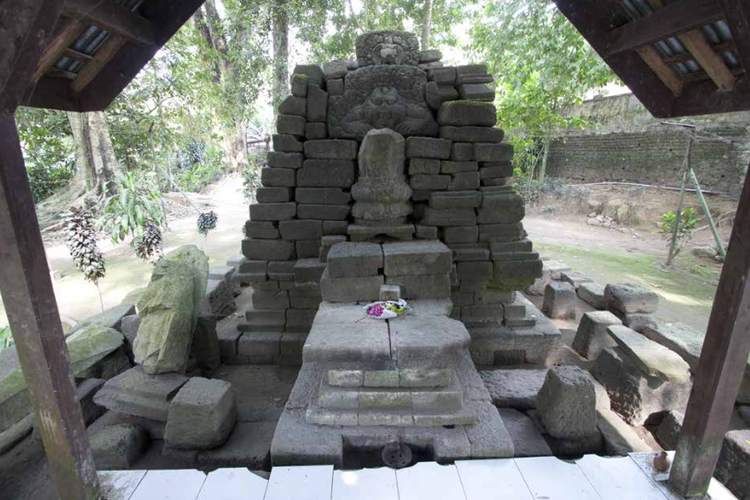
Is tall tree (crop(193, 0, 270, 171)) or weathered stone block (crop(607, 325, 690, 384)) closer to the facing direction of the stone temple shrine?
the weathered stone block

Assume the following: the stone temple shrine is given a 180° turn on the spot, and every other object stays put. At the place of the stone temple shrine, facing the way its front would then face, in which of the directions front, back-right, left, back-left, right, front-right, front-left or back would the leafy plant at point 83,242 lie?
left

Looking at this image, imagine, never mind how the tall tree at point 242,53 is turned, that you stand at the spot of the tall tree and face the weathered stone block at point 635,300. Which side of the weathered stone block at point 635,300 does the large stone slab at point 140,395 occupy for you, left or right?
right

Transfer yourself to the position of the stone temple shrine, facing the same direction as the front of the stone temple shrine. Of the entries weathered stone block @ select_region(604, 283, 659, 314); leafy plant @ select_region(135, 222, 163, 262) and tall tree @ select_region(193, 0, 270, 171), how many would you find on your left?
1

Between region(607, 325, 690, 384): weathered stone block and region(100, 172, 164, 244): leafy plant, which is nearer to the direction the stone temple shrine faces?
the weathered stone block

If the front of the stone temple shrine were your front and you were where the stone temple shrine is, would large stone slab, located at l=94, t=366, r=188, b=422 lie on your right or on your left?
on your right

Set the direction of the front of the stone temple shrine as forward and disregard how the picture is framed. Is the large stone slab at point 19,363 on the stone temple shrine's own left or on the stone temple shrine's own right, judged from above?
on the stone temple shrine's own right

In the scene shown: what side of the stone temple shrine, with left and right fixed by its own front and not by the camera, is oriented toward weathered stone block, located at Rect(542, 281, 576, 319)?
left

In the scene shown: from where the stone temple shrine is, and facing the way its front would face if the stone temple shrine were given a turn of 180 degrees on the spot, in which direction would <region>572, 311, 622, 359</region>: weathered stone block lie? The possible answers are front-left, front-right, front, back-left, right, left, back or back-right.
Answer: right

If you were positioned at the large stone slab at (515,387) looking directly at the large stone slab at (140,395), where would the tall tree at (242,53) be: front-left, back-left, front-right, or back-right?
front-right

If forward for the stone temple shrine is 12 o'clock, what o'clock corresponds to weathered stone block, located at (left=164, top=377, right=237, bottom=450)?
The weathered stone block is roughly at 1 o'clock from the stone temple shrine.

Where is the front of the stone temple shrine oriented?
toward the camera

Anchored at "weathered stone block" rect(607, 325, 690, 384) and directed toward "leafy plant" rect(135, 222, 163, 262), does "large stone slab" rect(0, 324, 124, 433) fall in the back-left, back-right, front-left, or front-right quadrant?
front-left

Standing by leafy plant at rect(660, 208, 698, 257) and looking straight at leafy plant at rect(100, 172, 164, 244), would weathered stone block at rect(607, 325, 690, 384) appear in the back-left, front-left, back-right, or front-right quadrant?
front-left

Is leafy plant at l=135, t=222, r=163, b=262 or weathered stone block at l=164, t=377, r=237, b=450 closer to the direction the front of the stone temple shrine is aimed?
the weathered stone block

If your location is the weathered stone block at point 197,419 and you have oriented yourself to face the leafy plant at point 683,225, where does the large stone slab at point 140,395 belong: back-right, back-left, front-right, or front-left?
back-left

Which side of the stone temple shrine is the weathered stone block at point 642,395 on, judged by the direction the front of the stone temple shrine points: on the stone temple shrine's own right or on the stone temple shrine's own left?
on the stone temple shrine's own left

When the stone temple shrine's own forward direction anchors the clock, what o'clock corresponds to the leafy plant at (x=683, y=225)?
The leafy plant is roughly at 8 o'clock from the stone temple shrine.

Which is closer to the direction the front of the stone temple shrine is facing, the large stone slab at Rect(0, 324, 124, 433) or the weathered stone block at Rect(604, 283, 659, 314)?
the large stone slab

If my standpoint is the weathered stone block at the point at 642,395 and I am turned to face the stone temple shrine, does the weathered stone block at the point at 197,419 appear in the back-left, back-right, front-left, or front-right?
front-left

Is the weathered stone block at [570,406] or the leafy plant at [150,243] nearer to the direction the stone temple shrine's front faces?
the weathered stone block
